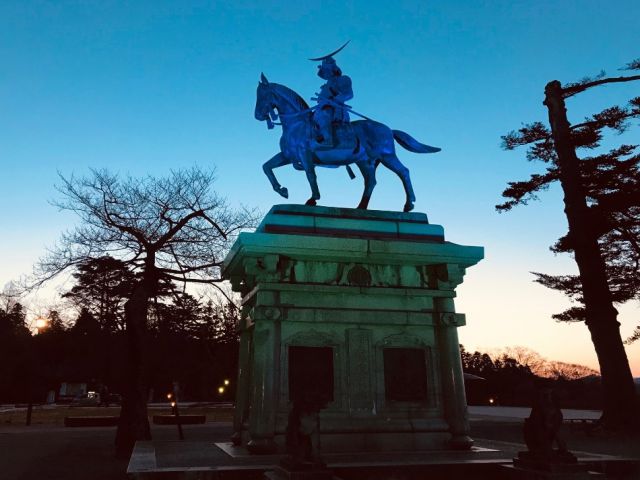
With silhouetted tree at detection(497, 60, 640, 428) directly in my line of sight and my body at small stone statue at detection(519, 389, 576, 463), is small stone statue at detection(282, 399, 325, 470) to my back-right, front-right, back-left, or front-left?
back-left

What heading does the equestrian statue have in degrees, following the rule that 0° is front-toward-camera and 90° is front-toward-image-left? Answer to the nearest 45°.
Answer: approximately 90°

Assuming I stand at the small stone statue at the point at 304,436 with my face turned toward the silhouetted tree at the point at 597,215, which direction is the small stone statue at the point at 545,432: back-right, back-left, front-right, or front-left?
front-right

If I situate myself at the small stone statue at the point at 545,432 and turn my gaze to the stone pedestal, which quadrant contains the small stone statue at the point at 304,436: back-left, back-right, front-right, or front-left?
front-left

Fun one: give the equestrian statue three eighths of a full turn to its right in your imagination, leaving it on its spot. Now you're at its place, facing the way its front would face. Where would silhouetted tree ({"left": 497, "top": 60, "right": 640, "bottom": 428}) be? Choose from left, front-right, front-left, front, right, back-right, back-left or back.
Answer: front
